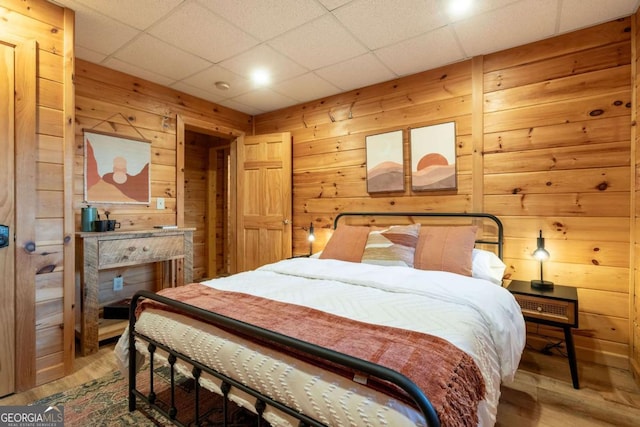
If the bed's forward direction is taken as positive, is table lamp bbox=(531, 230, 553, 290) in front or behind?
behind

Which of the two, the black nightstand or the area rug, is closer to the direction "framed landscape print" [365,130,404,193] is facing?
the area rug

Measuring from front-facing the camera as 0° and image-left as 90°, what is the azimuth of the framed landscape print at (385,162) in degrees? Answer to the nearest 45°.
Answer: approximately 45°

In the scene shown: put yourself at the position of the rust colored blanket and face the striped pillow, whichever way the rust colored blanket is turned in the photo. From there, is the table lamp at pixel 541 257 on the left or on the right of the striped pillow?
right

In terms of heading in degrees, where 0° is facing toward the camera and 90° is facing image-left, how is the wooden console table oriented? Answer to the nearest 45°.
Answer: approximately 315°

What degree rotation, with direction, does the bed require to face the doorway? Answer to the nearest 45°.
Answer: approximately 90° to its right

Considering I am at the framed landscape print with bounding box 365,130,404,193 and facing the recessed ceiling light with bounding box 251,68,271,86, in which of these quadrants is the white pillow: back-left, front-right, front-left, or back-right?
back-left

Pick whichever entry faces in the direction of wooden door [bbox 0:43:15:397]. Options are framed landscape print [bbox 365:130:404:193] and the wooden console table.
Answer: the framed landscape print

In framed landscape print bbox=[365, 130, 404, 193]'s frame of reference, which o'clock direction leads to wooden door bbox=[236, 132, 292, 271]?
The wooden door is roughly at 2 o'clock from the framed landscape print.

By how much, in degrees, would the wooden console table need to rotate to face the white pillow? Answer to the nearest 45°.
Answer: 0° — it already faces it

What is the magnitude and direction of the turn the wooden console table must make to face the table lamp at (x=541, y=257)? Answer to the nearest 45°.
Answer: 0° — it already faces it
